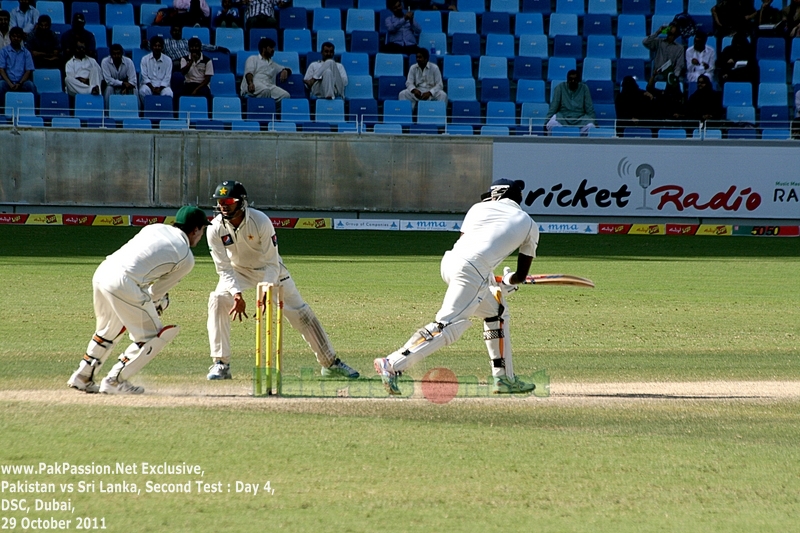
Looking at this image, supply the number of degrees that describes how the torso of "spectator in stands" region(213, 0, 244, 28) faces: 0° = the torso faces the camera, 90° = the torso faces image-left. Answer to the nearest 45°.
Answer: approximately 0°

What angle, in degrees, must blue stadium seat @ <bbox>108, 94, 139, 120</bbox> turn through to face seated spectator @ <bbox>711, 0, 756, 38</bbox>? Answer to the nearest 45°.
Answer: approximately 90° to its left

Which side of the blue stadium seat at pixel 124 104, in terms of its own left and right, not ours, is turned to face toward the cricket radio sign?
left

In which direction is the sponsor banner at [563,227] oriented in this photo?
toward the camera

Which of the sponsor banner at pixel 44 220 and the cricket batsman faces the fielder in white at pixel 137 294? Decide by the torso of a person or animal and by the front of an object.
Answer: the sponsor banner

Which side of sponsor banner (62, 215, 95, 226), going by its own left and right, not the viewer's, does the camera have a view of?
front

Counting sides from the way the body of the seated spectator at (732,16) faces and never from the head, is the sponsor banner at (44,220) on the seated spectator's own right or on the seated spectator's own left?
on the seated spectator's own right

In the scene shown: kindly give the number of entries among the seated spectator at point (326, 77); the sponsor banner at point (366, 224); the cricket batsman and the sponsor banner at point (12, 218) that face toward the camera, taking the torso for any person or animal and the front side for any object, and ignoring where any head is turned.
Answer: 3

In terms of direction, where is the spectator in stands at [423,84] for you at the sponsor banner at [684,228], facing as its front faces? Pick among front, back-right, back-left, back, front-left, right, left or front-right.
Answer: right

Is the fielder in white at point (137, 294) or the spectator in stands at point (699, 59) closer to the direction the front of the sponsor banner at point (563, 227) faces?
the fielder in white

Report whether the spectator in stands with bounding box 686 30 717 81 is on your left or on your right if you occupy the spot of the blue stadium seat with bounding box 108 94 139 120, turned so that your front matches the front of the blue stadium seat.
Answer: on your left

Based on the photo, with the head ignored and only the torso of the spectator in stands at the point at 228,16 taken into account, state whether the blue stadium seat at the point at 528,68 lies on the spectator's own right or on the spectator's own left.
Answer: on the spectator's own left

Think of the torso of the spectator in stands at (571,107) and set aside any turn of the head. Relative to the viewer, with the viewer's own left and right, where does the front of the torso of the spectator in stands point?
facing the viewer
